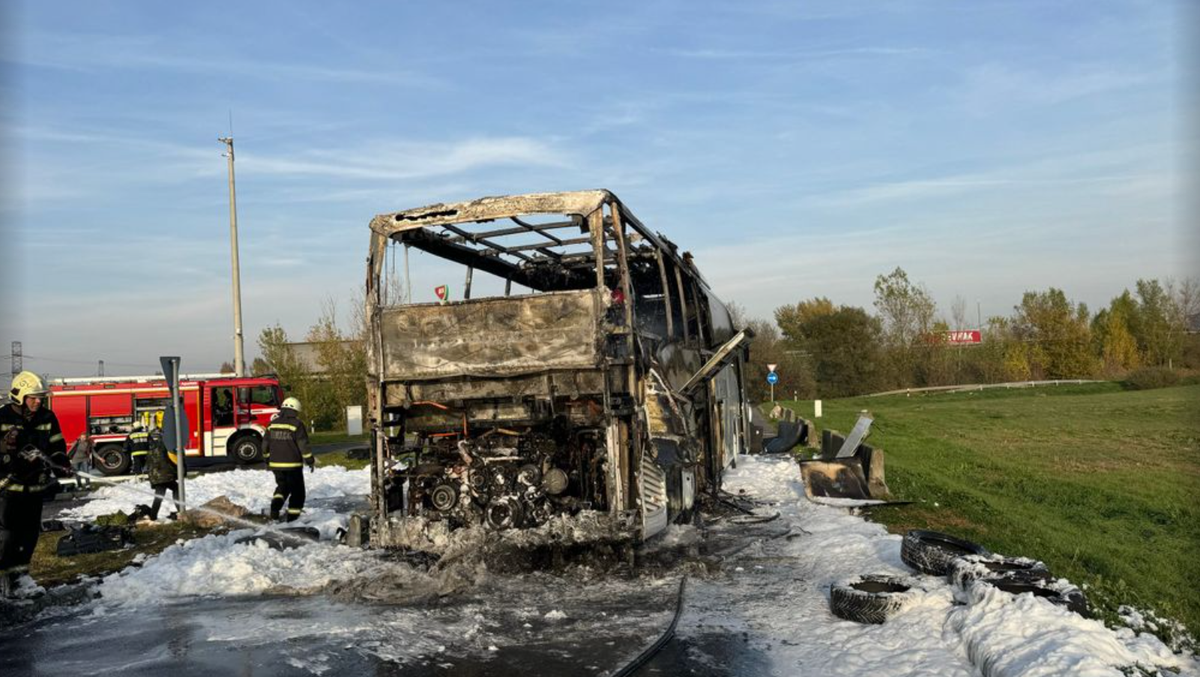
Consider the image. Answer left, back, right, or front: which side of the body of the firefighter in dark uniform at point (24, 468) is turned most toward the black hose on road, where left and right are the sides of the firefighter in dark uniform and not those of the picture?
front

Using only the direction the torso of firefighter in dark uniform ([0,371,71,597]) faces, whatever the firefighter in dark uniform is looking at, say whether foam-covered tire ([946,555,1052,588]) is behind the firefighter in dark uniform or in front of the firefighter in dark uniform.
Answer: in front

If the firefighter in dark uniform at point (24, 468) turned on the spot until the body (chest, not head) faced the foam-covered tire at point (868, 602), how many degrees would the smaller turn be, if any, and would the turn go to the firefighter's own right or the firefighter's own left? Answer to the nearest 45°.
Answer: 0° — they already face it

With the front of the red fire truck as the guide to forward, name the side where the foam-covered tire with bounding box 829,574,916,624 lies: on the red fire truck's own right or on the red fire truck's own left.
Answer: on the red fire truck's own right

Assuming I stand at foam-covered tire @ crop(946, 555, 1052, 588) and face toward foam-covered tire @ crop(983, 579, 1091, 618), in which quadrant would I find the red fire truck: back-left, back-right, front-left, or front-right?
back-right

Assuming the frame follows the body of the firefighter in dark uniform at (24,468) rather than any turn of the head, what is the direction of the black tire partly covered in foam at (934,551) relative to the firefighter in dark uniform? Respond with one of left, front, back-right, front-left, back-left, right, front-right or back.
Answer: front

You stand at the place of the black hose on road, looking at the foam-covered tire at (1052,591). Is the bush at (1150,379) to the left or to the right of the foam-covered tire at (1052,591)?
left

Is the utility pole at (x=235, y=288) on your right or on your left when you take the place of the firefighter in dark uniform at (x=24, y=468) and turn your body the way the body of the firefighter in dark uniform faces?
on your left

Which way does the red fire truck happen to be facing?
to the viewer's right

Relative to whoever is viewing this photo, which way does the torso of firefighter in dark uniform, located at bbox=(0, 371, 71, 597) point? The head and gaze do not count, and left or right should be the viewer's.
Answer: facing the viewer and to the right of the viewer

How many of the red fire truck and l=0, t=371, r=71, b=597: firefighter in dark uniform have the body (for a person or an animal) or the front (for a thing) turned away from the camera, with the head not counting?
0

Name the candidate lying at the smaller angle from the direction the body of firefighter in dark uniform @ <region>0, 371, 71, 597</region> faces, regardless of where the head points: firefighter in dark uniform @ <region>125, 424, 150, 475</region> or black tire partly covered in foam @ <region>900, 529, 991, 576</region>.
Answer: the black tire partly covered in foam

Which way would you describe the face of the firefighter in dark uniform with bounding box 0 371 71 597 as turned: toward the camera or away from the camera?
toward the camera

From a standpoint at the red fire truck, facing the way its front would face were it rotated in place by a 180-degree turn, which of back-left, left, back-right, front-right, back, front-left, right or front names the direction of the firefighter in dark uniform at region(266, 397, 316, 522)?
left

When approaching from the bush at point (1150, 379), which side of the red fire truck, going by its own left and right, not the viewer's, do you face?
front
